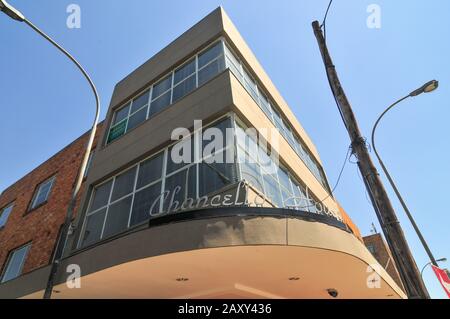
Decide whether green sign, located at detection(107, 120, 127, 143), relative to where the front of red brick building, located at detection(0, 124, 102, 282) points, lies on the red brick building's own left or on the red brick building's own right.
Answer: on the red brick building's own left

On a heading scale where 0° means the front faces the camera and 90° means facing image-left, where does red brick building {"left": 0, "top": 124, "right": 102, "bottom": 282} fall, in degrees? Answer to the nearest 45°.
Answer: approximately 45°

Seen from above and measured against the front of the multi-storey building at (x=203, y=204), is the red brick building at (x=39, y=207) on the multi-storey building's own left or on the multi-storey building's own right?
on the multi-storey building's own right

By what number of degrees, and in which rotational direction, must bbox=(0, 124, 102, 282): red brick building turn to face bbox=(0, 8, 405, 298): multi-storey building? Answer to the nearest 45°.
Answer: approximately 45° to its left

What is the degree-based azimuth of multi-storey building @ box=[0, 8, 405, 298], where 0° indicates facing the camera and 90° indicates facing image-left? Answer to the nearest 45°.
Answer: approximately 0°

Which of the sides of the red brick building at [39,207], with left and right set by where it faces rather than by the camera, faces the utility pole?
left

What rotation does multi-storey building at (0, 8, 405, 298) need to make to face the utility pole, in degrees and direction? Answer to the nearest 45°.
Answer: approximately 45° to its left
